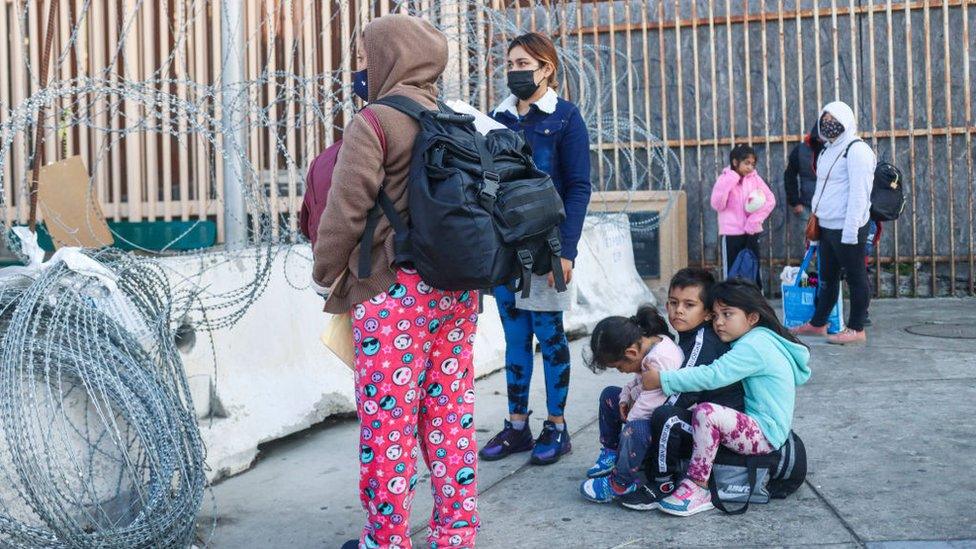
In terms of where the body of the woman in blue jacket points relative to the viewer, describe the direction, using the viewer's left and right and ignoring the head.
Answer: facing the viewer and to the left of the viewer

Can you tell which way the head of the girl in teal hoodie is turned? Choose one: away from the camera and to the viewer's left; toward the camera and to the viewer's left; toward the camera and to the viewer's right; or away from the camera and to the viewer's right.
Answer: toward the camera and to the viewer's left

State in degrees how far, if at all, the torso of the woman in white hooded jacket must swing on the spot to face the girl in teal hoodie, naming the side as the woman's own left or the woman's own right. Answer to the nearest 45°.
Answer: approximately 45° to the woman's own left

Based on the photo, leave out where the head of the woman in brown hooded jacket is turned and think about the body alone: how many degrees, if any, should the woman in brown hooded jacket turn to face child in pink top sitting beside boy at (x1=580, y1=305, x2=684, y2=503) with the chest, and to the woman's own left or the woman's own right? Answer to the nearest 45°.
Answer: approximately 90° to the woman's own right

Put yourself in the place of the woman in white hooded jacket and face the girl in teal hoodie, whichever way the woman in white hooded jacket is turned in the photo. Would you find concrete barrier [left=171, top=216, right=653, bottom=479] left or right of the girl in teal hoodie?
right

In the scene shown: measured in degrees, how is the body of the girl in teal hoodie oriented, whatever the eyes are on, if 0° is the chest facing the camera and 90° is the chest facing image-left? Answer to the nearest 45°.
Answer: approximately 90°

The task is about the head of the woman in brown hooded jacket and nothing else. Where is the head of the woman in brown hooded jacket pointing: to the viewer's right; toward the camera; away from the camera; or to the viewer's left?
to the viewer's left

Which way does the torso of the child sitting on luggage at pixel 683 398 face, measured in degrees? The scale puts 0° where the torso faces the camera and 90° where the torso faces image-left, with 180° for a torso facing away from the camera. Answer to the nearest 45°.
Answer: approximately 45°

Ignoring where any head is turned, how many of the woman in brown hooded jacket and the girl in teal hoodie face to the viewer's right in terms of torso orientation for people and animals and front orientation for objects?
0

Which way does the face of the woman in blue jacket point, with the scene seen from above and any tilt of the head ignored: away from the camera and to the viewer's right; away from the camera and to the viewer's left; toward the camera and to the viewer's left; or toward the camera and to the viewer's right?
toward the camera and to the viewer's left
